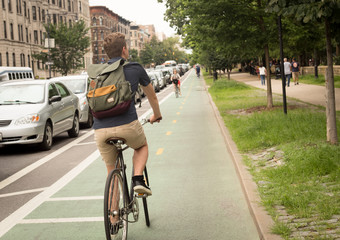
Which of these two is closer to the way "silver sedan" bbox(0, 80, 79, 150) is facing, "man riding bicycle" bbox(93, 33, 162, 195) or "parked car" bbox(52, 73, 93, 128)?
the man riding bicycle

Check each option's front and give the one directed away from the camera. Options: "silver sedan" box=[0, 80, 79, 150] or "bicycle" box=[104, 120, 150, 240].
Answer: the bicycle

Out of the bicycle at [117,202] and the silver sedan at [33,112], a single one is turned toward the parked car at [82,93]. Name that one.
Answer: the bicycle

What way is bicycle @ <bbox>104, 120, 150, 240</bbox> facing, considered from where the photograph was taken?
facing away from the viewer

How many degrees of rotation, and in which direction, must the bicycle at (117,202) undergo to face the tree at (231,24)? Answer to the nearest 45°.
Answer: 0° — it already faces it

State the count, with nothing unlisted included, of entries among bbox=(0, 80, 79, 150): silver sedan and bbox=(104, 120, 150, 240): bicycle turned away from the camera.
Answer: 1

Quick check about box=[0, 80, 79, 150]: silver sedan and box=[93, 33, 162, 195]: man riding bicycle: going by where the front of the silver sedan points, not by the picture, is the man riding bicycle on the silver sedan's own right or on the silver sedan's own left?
on the silver sedan's own left

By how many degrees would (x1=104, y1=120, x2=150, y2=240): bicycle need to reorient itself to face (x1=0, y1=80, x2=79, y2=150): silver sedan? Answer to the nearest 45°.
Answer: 0° — it already faces it

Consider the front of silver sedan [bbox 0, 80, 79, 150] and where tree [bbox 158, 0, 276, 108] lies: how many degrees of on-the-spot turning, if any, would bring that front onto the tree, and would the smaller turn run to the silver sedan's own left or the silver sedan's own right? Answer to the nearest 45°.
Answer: approximately 180°

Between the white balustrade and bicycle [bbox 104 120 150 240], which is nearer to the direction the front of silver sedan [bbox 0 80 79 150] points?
the bicycle

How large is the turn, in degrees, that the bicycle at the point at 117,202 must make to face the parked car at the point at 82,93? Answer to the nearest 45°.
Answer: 0° — it already faces it

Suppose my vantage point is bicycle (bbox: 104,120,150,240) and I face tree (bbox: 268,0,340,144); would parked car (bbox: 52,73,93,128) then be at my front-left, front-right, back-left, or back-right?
front-left
